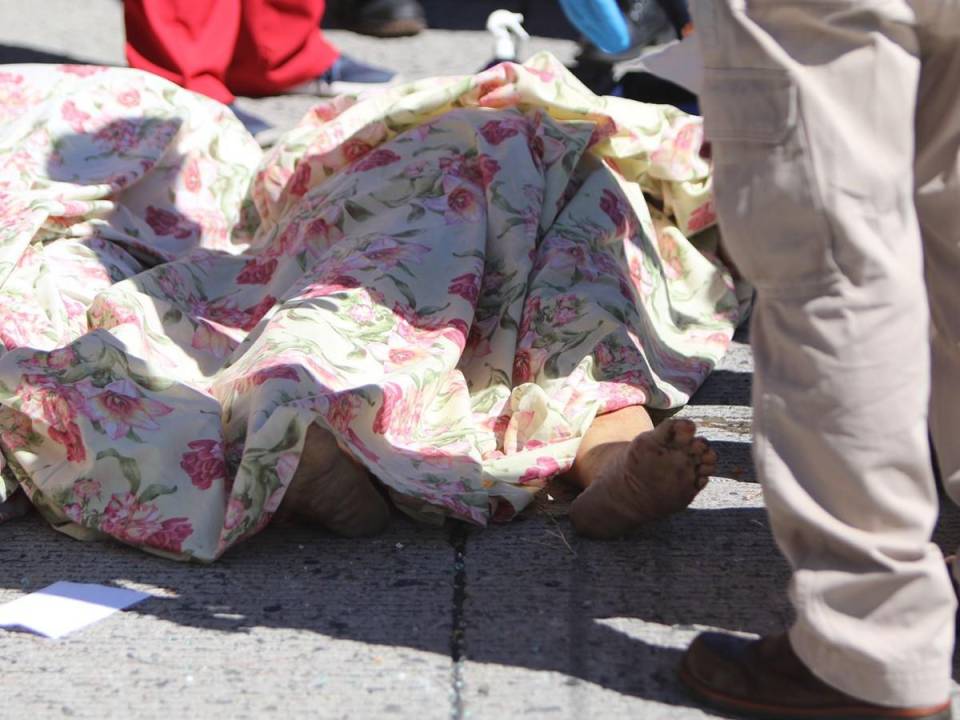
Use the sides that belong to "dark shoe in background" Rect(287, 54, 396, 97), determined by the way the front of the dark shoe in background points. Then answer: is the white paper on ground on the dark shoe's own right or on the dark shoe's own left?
on the dark shoe's own right

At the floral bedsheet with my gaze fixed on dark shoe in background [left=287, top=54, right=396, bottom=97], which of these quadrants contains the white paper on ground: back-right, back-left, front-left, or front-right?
back-left

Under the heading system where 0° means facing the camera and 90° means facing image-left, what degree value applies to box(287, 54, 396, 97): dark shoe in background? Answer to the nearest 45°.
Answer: approximately 270°

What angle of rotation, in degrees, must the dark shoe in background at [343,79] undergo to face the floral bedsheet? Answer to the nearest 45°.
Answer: approximately 90° to its right
